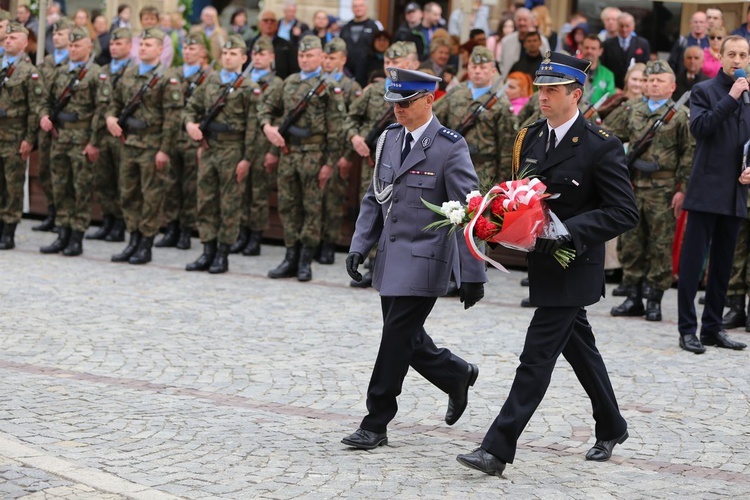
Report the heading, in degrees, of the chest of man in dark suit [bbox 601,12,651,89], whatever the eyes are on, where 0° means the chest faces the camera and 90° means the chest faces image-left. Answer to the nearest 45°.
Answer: approximately 0°

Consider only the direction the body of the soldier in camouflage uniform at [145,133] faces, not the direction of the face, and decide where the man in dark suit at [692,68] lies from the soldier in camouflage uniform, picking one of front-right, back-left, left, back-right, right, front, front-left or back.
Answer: back-left

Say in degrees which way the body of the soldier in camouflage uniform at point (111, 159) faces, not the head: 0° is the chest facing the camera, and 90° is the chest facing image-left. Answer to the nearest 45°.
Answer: approximately 45°

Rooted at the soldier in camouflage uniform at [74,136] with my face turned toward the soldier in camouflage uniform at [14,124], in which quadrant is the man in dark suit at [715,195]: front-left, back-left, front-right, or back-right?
back-left

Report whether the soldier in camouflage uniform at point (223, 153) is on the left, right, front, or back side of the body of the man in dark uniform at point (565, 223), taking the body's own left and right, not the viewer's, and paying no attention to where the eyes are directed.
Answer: right

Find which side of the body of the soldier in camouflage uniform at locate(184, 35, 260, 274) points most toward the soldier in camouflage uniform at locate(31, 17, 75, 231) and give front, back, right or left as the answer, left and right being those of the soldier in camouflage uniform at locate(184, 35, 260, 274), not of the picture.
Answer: right

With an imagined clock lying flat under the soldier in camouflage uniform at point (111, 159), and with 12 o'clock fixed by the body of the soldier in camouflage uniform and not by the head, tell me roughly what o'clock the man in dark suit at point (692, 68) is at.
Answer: The man in dark suit is roughly at 8 o'clock from the soldier in camouflage uniform.
